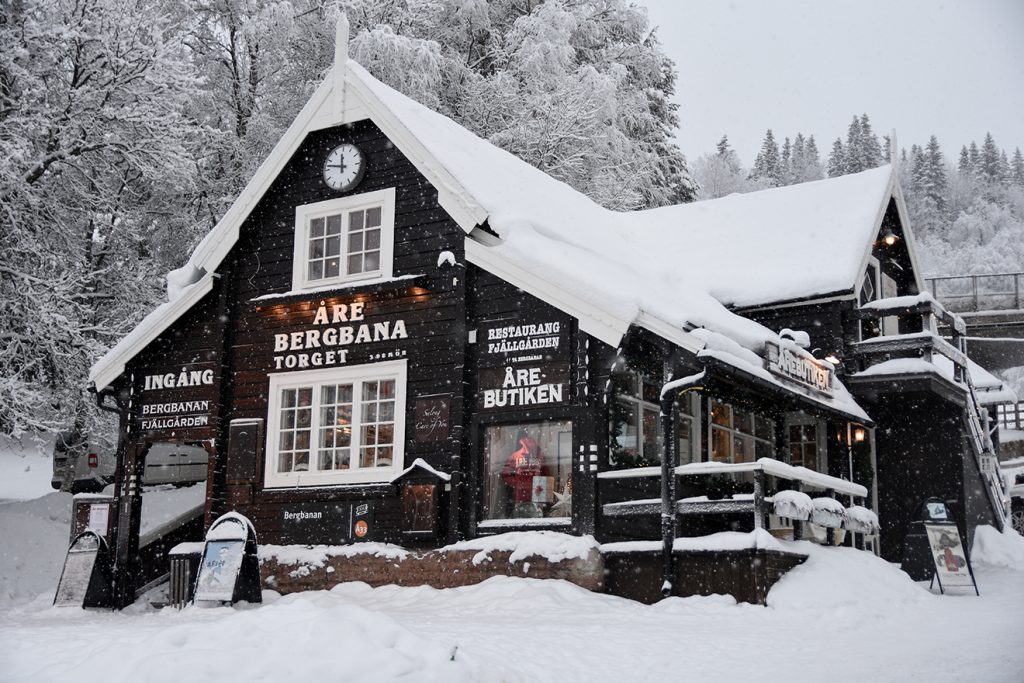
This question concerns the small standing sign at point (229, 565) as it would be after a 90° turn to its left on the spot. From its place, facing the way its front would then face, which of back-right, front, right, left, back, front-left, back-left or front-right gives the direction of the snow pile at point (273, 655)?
front-right

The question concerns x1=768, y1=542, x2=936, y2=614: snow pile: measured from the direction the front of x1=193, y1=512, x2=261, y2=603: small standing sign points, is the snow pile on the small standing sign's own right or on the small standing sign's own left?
on the small standing sign's own left

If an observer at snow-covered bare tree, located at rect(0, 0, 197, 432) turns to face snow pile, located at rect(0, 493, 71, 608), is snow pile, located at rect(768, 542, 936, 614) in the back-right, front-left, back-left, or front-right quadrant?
front-left

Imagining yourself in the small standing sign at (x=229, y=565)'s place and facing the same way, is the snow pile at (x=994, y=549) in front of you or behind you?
behind

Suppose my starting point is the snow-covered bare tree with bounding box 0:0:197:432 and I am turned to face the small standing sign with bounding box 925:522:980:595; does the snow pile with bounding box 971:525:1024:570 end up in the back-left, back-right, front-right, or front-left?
front-left

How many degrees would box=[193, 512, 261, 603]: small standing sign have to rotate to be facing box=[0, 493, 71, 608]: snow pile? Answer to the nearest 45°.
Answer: approximately 90° to its right

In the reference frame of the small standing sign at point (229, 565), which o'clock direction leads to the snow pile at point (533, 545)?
The snow pile is roughly at 8 o'clock from the small standing sign.

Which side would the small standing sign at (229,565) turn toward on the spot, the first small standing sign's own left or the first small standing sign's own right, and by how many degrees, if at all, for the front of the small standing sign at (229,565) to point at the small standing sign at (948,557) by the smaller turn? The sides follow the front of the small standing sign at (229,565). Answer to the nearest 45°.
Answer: approximately 135° to the first small standing sign's own left

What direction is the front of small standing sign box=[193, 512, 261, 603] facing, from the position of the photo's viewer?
facing the viewer and to the left of the viewer
